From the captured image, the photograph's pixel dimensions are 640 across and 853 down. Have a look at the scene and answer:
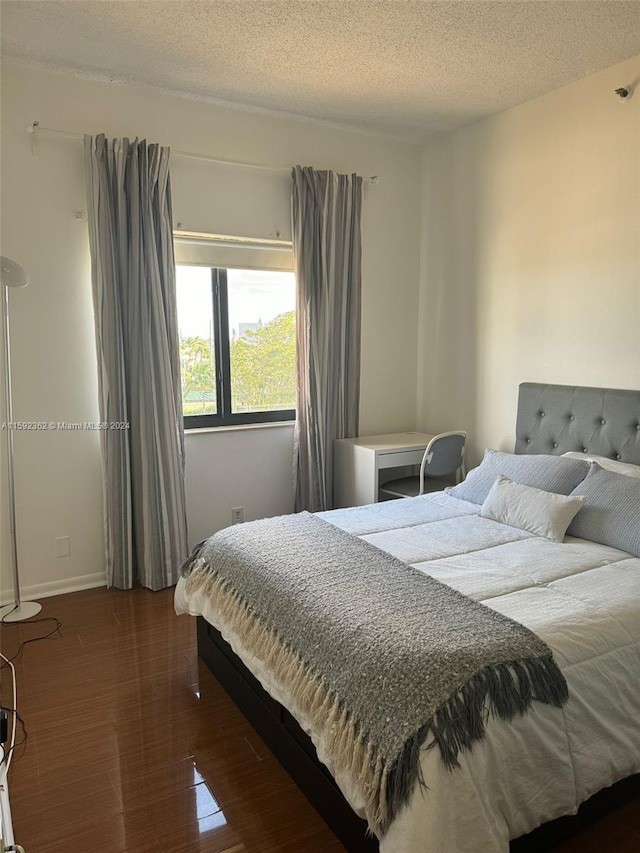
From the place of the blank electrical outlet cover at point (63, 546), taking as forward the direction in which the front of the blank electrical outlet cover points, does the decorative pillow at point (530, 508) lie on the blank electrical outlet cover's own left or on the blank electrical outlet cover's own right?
on the blank electrical outlet cover's own left

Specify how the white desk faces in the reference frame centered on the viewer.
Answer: facing the viewer and to the right of the viewer

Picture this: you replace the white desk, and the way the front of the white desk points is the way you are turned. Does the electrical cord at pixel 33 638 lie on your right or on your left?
on your right

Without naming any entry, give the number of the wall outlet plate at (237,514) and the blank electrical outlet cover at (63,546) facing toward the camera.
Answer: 2

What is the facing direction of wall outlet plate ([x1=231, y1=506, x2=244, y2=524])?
toward the camera

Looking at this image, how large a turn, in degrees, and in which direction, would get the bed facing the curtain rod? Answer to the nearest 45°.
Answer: approximately 90° to its right

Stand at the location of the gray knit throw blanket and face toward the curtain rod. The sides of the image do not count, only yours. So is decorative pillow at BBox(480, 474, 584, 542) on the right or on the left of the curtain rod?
right

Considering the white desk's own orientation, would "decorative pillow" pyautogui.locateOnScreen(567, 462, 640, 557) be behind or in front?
in front

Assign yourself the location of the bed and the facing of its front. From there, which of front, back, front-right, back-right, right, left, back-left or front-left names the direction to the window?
right

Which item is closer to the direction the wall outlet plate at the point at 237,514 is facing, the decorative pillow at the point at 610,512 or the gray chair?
the decorative pillow

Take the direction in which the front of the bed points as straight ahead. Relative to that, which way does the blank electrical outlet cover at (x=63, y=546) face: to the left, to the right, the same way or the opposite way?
to the left

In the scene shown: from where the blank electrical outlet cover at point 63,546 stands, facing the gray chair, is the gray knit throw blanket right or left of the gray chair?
right

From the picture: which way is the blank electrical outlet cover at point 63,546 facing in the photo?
toward the camera

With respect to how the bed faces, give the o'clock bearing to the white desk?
The white desk is roughly at 4 o'clock from the bed.

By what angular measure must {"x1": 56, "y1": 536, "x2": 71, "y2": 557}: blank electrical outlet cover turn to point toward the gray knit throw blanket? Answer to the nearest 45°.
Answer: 0° — it already faces it
